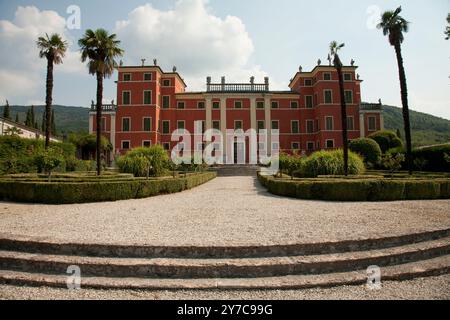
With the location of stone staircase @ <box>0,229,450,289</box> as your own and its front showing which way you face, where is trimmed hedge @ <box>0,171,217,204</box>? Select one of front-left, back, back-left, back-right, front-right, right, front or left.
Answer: back-right

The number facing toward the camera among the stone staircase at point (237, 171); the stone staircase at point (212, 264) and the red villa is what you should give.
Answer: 3

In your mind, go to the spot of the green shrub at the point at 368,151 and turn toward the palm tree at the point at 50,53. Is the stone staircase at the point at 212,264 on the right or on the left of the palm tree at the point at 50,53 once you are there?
left

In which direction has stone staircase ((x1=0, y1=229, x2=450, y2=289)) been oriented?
toward the camera

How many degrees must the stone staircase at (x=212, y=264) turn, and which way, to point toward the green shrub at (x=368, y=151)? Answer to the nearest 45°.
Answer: approximately 135° to its left

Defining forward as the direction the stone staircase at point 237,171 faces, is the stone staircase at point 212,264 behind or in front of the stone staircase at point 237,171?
in front

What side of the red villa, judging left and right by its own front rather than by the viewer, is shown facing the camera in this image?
front

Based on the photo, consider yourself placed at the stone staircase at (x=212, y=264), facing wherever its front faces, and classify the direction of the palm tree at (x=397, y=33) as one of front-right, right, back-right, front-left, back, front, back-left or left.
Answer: back-left

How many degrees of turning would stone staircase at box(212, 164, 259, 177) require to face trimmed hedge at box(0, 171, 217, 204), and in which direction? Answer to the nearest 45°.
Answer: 0° — it already faces it

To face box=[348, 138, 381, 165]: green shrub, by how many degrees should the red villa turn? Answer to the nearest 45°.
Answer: approximately 45° to its left

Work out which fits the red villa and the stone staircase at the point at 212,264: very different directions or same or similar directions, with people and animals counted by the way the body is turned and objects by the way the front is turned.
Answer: same or similar directions

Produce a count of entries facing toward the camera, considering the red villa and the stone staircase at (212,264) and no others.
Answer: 2

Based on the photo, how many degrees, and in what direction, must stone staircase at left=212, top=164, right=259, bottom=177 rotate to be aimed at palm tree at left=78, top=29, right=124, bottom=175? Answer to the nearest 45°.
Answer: approximately 45° to its right

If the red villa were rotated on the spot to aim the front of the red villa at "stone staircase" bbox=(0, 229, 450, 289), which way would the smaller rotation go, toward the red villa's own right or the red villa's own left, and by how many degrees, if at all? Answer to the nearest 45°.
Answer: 0° — it already faces it
